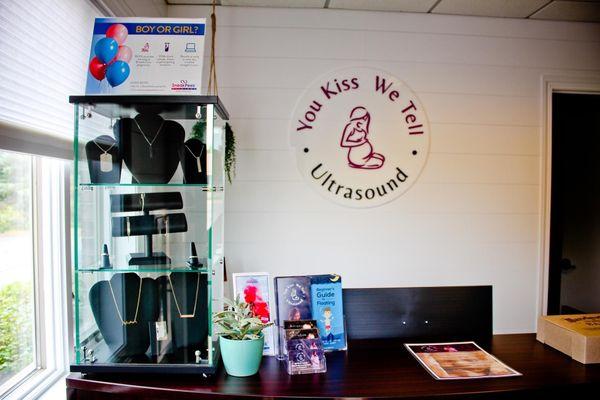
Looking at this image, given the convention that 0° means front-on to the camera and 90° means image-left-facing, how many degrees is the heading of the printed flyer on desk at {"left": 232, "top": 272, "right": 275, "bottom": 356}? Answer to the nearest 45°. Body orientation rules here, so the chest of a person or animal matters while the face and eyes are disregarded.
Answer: approximately 0°

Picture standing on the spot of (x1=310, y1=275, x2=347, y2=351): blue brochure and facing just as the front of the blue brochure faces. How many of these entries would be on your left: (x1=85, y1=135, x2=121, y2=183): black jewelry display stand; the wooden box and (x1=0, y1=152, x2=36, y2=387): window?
1

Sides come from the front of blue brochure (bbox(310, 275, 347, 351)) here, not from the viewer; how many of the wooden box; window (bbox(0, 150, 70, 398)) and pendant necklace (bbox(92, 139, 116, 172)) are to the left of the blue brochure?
1

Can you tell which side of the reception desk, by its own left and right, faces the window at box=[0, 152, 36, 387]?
right

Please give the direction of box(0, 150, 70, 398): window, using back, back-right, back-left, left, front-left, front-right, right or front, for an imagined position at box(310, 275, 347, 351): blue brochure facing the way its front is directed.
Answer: right
